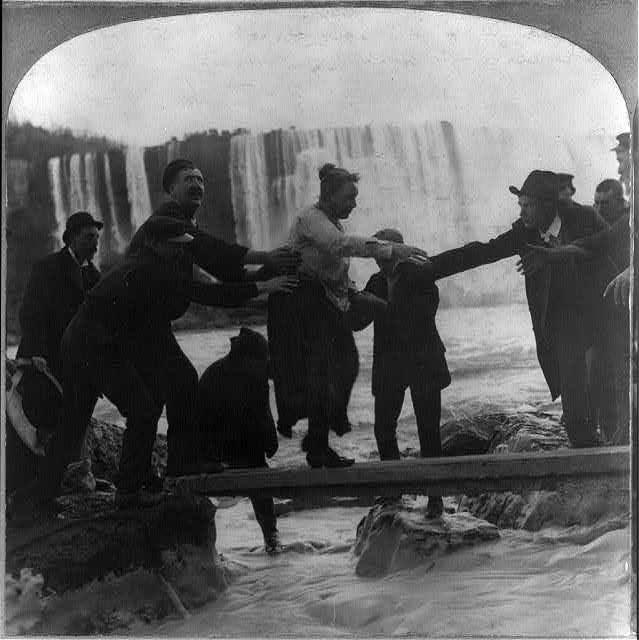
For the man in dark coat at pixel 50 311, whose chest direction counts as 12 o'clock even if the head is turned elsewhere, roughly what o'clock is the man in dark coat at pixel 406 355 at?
the man in dark coat at pixel 406 355 is roughly at 11 o'clock from the man in dark coat at pixel 50 311.

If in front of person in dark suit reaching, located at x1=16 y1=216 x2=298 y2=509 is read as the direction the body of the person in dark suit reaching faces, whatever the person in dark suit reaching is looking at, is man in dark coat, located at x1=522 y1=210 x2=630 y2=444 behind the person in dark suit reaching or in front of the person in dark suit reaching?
in front

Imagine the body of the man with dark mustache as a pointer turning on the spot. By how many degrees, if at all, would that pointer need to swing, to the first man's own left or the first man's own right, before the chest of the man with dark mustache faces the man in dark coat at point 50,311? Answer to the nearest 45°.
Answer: approximately 135° to the first man's own right

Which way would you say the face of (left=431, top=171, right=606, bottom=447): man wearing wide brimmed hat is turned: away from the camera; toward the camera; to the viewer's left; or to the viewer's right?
to the viewer's left

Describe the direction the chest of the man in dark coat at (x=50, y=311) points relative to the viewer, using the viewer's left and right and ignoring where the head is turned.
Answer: facing the viewer and to the right of the viewer

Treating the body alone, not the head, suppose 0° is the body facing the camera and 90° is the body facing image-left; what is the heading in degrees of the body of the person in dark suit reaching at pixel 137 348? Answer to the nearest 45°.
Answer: approximately 270°

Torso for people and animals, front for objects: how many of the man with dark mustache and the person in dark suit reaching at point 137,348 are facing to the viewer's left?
0
